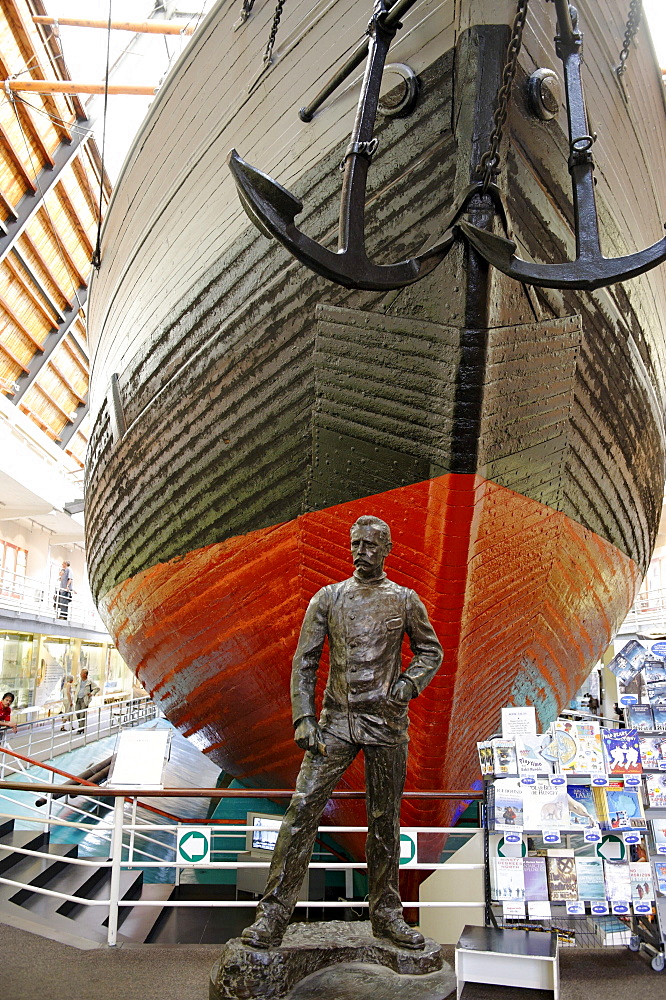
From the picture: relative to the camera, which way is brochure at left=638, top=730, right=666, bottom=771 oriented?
toward the camera

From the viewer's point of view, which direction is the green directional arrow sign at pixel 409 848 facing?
toward the camera

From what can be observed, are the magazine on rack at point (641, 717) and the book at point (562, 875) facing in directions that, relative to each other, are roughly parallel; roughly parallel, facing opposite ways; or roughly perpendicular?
roughly parallel

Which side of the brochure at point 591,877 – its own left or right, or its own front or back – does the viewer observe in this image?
front
